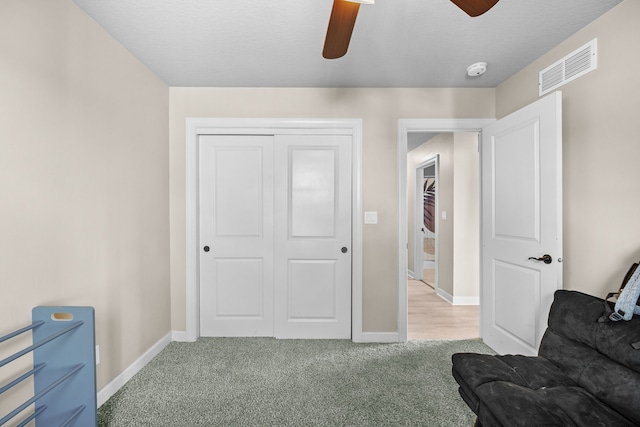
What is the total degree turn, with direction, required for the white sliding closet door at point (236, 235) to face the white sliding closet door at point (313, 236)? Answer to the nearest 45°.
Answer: approximately 90° to its left

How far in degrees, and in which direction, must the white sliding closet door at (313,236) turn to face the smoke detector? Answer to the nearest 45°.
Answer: approximately 90° to its left

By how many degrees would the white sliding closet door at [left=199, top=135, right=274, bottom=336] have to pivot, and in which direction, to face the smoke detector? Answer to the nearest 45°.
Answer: approximately 45° to its left

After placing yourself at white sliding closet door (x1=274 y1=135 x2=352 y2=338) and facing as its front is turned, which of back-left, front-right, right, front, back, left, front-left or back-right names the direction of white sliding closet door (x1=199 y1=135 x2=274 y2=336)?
right

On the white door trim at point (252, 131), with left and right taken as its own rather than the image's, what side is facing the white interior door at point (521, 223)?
left

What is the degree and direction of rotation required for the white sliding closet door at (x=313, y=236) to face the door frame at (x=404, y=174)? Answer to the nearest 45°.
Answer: approximately 90° to its left

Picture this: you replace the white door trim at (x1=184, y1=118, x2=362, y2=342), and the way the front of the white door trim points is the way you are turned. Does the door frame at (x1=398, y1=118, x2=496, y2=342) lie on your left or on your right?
on your left

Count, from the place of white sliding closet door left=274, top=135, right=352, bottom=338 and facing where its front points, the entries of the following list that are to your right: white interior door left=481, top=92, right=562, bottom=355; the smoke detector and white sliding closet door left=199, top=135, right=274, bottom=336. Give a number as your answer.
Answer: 1
